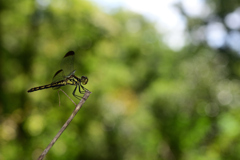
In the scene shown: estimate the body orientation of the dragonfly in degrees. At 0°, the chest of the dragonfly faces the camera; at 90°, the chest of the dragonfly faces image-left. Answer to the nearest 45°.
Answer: approximately 270°
